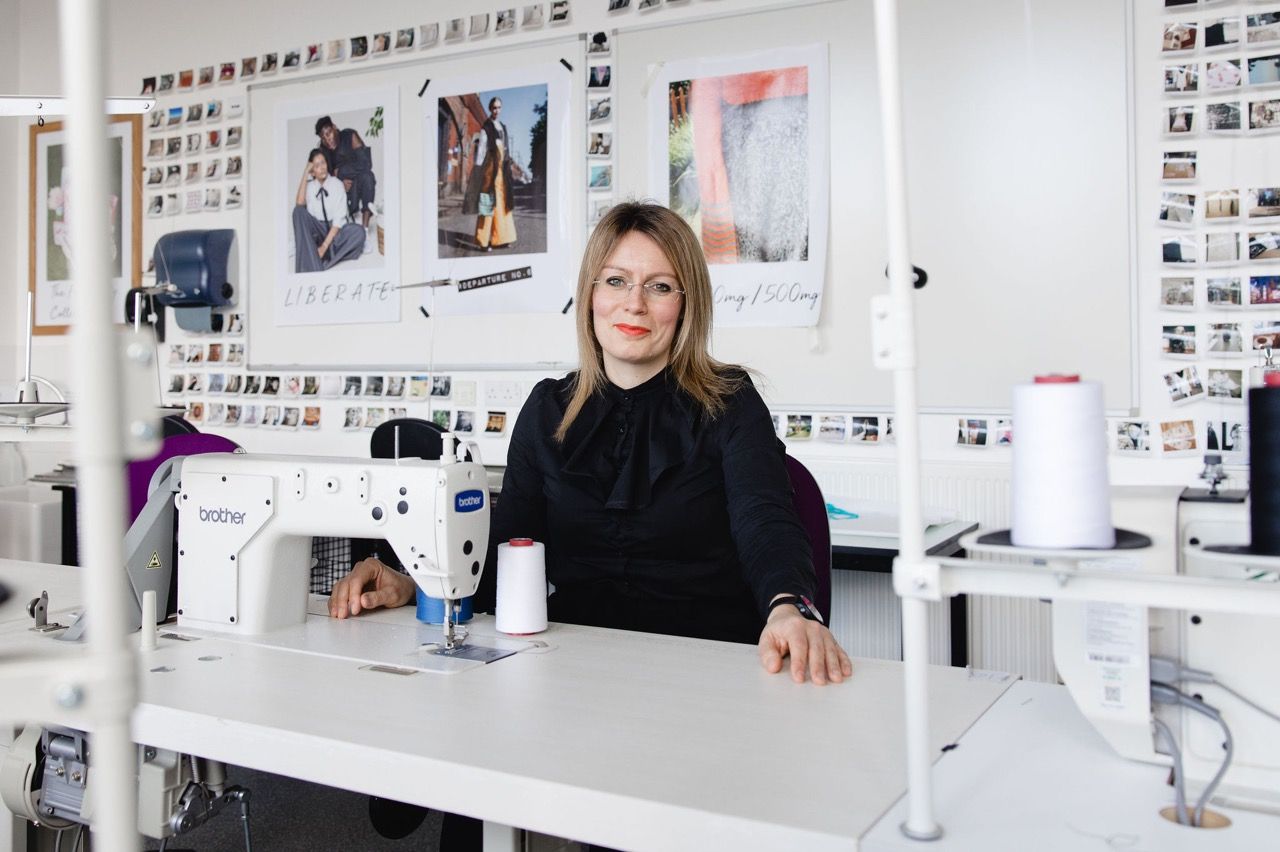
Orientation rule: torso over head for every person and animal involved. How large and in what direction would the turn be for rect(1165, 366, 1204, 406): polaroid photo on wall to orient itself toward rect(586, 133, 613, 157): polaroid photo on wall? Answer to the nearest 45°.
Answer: approximately 90° to its right

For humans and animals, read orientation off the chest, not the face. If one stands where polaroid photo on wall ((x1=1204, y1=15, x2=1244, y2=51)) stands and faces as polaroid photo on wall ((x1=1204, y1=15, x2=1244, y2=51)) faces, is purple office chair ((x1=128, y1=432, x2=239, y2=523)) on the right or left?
on its right

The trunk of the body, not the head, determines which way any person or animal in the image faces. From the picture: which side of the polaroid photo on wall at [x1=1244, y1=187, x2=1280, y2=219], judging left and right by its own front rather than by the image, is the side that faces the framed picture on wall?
right
